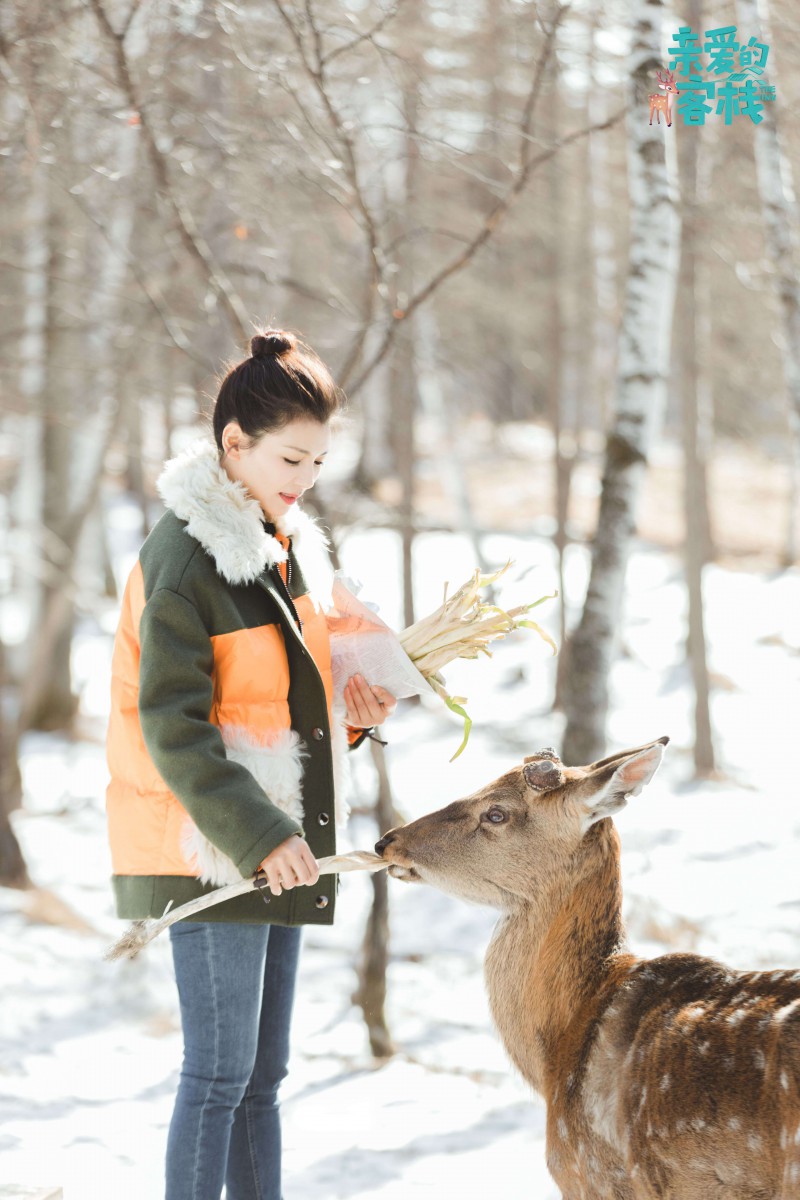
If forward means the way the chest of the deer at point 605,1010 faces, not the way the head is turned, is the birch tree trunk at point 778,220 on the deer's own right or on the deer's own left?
on the deer's own right

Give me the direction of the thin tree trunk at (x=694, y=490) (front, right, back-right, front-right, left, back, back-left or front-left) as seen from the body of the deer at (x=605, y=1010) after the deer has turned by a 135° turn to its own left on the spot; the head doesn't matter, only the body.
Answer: back-left

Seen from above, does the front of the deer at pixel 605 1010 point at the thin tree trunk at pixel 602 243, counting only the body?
no

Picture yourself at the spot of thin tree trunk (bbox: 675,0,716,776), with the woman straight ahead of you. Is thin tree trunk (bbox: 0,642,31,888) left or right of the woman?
right

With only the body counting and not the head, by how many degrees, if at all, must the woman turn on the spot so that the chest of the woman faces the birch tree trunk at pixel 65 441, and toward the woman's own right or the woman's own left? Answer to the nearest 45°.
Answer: approximately 135° to the woman's own left

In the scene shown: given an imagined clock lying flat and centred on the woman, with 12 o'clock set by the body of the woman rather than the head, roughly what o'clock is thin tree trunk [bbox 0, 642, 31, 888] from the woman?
The thin tree trunk is roughly at 7 o'clock from the woman.

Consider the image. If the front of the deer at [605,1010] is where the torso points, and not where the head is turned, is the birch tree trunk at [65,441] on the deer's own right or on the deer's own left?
on the deer's own right

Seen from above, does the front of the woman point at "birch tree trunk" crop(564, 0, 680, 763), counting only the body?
no

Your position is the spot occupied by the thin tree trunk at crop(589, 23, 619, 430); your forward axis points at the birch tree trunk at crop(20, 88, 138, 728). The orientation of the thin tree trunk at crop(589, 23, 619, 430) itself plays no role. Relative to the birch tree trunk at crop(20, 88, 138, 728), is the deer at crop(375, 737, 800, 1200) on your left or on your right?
left

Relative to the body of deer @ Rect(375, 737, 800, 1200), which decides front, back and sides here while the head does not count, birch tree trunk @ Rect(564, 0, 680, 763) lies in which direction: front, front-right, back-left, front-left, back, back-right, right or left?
right

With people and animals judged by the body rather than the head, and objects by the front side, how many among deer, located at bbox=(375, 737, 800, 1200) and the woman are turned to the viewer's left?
1

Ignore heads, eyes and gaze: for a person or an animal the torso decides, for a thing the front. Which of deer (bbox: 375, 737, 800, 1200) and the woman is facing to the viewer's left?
the deer

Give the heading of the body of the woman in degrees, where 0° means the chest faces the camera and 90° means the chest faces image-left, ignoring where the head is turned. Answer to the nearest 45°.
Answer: approximately 315°

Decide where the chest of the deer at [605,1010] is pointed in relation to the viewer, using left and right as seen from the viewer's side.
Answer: facing to the left of the viewer
